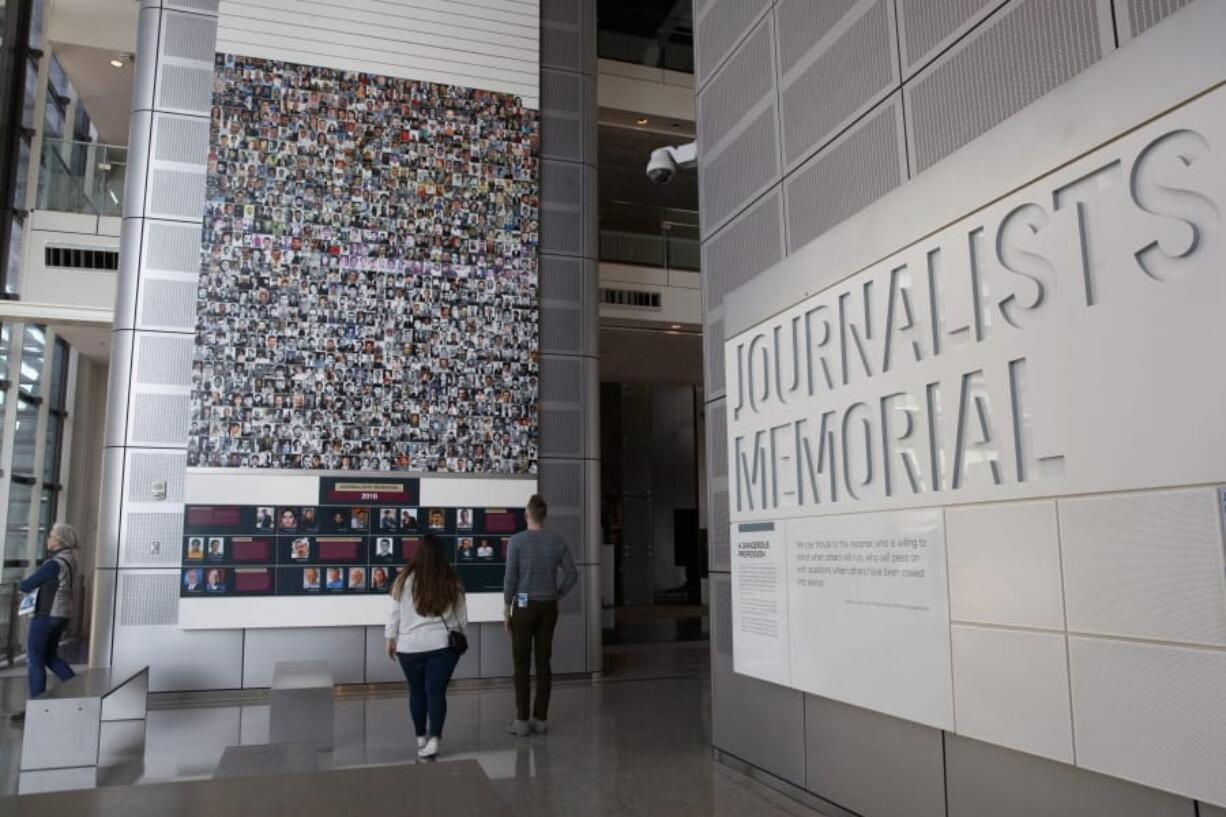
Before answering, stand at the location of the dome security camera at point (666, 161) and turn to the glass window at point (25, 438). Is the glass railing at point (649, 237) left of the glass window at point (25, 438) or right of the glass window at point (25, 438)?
right

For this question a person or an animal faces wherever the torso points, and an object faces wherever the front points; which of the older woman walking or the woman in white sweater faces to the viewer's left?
the older woman walking

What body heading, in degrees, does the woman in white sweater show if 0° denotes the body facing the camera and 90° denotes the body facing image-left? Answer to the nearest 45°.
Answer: approximately 180°

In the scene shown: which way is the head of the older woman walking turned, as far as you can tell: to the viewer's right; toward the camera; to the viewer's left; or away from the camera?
to the viewer's left

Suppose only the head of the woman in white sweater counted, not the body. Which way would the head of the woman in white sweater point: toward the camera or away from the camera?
away from the camera

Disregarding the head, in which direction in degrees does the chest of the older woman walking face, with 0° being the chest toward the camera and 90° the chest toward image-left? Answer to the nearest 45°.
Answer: approximately 90°

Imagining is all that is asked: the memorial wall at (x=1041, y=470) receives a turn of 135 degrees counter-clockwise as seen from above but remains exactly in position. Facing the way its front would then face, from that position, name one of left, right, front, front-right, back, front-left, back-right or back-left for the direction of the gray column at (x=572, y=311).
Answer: back-left

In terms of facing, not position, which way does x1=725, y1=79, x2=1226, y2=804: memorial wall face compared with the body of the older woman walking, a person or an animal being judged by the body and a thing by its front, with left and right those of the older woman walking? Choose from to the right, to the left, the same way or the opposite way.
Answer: the same way

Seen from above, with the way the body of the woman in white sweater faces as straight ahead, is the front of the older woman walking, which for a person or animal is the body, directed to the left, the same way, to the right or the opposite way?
to the left

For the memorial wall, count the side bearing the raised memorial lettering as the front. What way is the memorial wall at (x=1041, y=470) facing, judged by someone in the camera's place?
facing the viewer and to the left of the viewer

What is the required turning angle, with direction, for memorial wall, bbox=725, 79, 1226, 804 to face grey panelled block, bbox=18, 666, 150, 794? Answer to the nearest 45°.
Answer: approximately 45° to its right

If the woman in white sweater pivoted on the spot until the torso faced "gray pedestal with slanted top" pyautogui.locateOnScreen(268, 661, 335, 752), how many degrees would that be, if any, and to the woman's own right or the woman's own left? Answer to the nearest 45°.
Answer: approximately 45° to the woman's own left

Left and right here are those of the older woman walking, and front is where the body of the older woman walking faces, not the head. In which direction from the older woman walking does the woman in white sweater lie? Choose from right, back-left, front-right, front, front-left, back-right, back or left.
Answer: back-left

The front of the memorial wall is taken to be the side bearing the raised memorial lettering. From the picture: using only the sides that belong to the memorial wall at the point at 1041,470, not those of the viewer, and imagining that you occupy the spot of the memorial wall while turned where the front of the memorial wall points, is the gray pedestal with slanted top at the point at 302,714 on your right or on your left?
on your right

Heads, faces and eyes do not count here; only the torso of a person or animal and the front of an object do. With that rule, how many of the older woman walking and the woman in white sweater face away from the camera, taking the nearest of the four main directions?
1

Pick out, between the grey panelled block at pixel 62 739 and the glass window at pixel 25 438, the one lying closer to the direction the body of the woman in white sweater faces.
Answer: the glass window

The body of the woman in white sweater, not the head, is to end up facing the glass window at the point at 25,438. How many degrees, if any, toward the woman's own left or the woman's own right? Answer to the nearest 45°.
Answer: approximately 45° to the woman's own left
